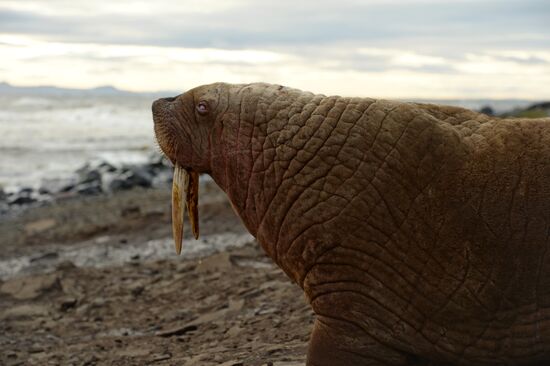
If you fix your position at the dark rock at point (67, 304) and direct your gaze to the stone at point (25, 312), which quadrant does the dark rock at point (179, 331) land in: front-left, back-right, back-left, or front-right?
back-left

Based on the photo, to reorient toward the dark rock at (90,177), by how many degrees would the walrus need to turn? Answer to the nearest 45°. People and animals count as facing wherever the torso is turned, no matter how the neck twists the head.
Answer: approximately 45° to its right

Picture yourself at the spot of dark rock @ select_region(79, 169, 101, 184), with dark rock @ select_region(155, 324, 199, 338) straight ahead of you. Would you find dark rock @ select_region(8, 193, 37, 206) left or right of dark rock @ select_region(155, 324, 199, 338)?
right

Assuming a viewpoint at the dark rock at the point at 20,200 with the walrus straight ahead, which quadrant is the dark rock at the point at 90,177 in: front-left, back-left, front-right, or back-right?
back-left

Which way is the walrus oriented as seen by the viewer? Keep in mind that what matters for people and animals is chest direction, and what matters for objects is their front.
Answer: to the viewer's left

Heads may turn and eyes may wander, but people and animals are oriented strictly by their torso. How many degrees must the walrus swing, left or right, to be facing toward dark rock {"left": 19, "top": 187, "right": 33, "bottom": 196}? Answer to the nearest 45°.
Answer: approximately 45° to its right

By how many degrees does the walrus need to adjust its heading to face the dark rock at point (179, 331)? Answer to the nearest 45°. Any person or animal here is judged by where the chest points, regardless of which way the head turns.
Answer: approximately 45° to its right
